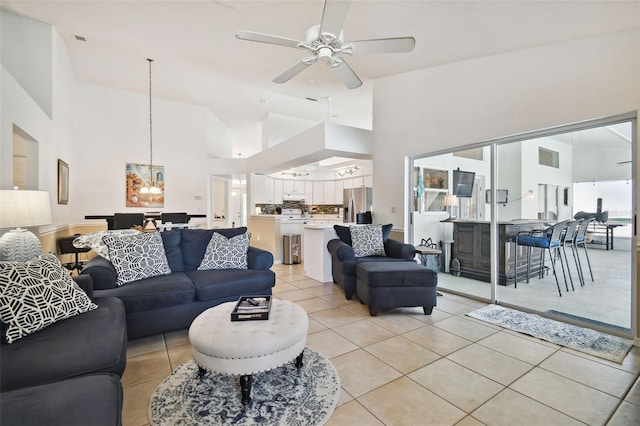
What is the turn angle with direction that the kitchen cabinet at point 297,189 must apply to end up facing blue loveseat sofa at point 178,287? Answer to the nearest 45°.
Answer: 0° — it already faces it

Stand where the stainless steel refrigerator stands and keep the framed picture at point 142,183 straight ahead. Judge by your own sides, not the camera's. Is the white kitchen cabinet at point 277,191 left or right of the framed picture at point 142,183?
right

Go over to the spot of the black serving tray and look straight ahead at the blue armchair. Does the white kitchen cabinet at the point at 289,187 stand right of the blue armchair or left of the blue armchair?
left

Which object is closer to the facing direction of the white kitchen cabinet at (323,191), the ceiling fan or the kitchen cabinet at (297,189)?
the ceiling fan

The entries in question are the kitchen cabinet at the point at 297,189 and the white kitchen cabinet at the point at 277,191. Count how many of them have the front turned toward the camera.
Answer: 2

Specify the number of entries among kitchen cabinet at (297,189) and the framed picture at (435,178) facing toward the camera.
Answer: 2

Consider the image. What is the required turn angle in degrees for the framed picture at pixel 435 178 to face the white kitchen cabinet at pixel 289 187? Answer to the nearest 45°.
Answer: approximately 135° to its right

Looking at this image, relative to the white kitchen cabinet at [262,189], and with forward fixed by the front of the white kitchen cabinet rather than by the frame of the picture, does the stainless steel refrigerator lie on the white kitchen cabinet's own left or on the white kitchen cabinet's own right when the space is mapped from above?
on the white kitchen cabinet's own left

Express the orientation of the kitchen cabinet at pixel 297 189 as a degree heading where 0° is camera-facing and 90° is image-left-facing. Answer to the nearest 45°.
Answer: approximately 0°

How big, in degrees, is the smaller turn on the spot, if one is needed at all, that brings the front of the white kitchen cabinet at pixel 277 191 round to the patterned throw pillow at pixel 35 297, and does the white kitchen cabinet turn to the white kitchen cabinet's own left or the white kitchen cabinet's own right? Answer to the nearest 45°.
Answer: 0° — it already faces it

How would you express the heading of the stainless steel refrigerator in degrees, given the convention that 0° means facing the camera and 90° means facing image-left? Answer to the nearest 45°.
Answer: approximately 45°
